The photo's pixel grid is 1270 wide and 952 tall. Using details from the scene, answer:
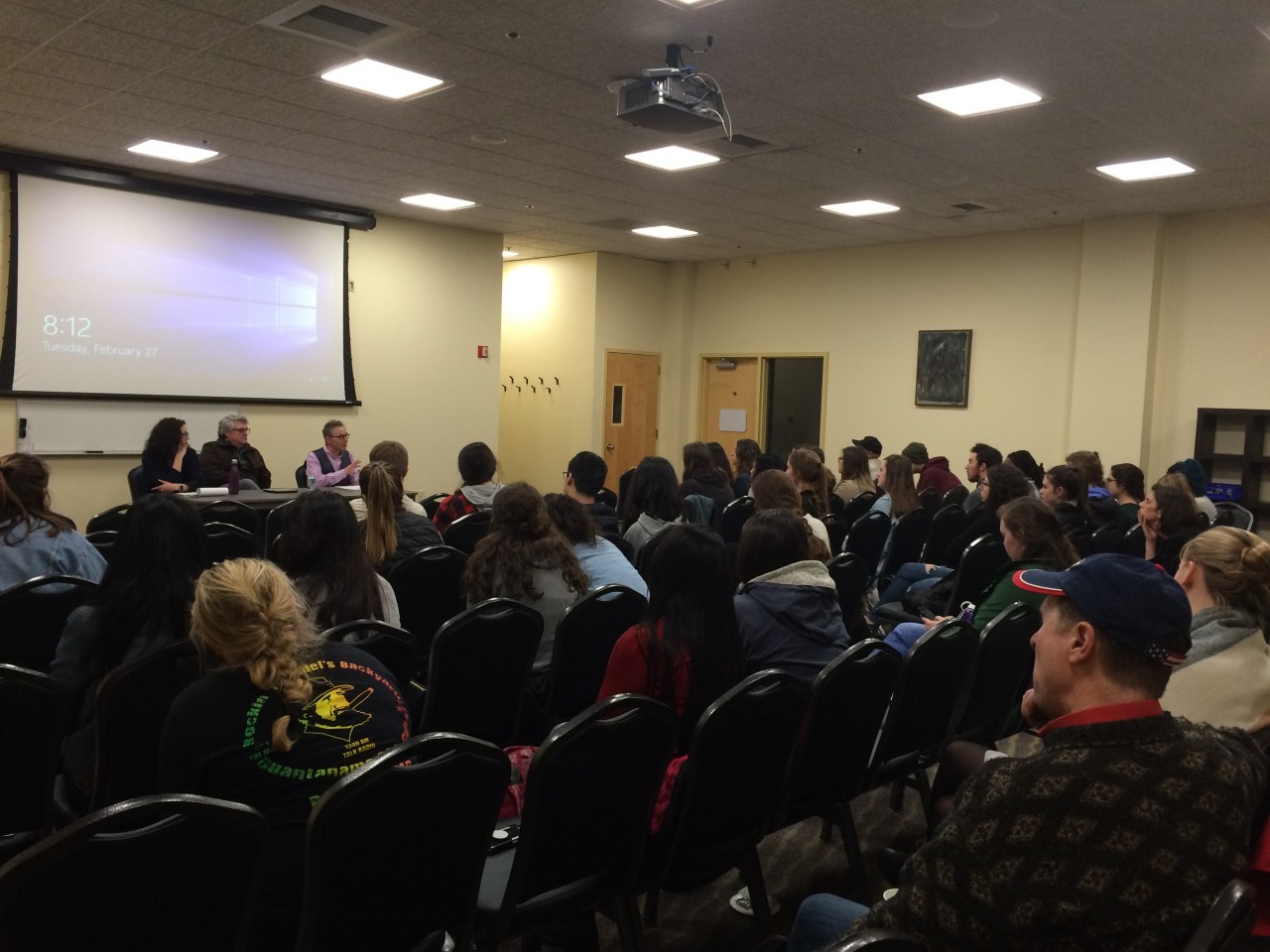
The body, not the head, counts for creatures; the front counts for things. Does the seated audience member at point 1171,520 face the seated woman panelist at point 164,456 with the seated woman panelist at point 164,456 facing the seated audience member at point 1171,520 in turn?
yes

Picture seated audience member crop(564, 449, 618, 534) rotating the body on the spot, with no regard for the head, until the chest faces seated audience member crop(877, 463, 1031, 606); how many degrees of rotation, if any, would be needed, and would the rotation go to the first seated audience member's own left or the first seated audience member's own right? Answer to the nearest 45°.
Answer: approximately 135° to the first seated audience member's own right

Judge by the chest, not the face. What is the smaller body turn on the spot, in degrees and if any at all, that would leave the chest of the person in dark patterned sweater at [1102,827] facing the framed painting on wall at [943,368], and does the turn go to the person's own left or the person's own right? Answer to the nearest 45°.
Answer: approximately 45° to the person's own right

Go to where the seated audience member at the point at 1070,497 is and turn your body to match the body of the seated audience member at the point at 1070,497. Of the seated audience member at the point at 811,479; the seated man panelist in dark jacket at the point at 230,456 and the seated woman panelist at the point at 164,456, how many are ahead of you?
3

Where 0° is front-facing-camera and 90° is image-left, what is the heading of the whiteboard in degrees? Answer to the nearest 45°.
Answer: approximately 0°

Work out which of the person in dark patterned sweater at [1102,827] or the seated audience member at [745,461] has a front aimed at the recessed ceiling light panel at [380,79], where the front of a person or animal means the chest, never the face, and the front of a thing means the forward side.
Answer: the person in dark patterned sweater

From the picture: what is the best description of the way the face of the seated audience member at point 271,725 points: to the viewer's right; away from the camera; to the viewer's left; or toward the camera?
away from the camera

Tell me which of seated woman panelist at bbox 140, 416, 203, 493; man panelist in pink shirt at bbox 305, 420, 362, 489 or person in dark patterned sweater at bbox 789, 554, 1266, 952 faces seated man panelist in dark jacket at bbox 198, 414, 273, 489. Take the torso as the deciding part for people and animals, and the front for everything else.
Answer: the person in dark patterned sweater

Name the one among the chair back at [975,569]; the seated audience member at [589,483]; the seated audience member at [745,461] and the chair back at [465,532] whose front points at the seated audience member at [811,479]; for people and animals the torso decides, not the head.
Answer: the chair back at [975,569]

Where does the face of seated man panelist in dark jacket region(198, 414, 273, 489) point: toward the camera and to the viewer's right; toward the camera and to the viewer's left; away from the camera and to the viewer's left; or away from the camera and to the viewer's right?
toward the camera and to the viewer's right

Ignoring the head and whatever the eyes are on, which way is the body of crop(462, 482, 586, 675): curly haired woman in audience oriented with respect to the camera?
away from the camera

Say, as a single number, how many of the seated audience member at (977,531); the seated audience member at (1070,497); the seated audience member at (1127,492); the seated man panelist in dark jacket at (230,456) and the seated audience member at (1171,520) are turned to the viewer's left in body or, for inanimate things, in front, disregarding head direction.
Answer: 4

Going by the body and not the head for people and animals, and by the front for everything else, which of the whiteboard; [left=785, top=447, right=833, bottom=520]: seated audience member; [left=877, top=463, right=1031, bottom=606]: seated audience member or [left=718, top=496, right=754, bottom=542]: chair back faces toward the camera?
the whiteboard

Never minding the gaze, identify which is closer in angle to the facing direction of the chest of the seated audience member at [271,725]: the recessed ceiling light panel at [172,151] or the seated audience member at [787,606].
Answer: the recessed ceiling light panel

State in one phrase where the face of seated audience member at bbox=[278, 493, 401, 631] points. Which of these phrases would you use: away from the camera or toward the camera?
away from the camera
